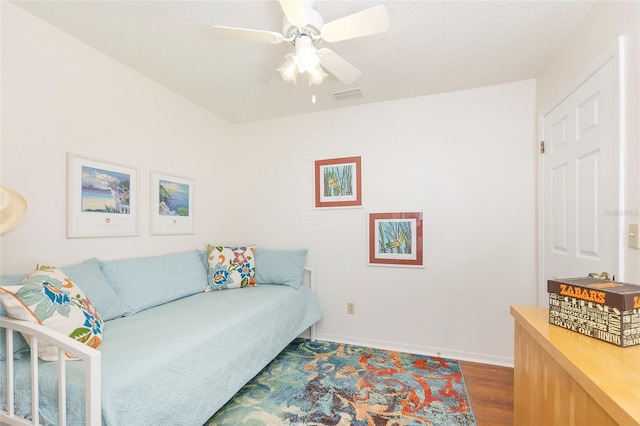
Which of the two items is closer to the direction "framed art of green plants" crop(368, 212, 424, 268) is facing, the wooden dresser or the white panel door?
the wooden dresser

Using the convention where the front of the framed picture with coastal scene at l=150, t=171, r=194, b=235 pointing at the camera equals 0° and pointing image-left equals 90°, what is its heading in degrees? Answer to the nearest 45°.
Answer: approximately 315°

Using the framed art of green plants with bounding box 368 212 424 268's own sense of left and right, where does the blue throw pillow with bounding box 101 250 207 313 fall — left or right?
on its right

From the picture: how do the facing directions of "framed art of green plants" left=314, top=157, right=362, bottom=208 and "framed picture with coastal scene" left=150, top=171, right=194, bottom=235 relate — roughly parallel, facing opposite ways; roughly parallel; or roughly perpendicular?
roughly perpendicular

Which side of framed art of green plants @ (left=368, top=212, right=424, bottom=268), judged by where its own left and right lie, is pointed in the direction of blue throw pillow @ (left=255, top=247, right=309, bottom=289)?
right

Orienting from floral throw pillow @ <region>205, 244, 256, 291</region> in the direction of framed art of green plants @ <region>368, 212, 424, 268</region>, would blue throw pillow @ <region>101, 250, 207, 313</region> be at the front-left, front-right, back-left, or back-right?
back-right

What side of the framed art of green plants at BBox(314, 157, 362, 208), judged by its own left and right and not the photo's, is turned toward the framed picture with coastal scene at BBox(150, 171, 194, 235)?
right

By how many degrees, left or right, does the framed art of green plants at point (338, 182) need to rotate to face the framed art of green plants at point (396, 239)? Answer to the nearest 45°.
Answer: approximately 90° to its left

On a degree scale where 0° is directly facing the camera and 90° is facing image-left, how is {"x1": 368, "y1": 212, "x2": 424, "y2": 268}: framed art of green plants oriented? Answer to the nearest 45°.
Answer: approximately 0°

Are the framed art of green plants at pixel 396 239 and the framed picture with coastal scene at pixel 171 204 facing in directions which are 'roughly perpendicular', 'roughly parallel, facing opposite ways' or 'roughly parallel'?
roughly perpendicular

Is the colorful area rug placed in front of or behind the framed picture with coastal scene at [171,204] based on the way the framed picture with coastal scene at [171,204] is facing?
in front

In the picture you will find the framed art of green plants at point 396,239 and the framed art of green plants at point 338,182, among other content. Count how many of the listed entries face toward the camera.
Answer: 2
